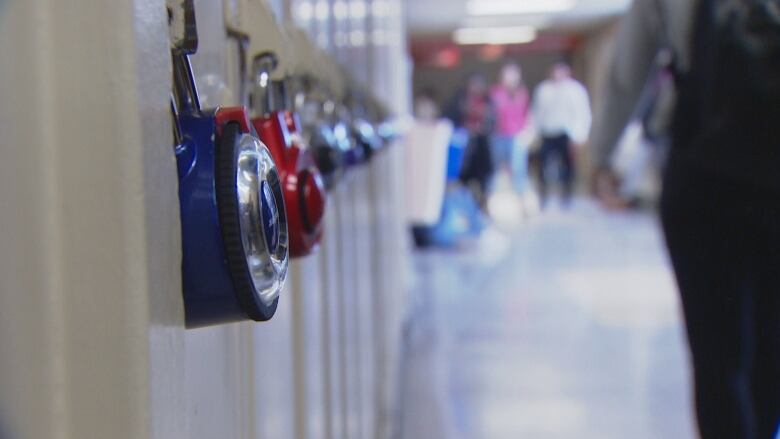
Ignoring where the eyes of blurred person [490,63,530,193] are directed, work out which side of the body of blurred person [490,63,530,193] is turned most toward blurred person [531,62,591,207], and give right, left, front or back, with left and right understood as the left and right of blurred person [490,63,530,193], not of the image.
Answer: left

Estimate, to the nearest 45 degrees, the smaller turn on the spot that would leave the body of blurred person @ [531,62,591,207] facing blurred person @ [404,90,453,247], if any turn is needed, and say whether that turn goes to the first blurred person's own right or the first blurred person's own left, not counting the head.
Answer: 0° — they already face them

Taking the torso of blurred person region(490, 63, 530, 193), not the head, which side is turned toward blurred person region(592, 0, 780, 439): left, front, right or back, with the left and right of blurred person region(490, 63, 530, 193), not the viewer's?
front

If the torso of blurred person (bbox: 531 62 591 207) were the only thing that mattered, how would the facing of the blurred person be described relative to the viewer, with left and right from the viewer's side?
facing the viewer

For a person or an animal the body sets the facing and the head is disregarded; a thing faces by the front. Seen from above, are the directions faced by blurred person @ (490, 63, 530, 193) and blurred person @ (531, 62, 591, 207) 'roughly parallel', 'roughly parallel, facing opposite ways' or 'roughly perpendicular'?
roughly parallel

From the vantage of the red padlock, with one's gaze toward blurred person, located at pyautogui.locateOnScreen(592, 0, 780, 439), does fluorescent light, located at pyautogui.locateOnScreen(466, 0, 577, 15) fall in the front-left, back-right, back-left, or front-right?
front-left

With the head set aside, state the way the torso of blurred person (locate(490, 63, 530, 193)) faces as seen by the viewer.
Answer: toward the camera

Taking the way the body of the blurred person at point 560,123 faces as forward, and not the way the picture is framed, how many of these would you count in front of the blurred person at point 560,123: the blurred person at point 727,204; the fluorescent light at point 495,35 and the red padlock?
2

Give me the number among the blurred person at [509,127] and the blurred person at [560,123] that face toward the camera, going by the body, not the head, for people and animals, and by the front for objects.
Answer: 2

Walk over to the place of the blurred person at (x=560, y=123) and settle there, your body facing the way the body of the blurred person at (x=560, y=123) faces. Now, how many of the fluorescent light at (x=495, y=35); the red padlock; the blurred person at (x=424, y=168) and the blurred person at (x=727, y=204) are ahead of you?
3

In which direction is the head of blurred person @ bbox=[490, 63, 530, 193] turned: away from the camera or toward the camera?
toward the camera
